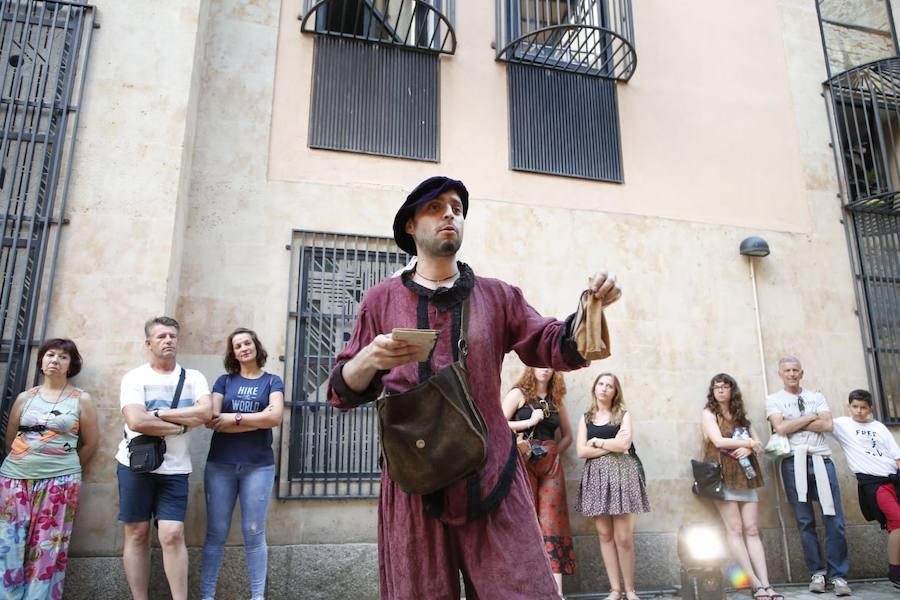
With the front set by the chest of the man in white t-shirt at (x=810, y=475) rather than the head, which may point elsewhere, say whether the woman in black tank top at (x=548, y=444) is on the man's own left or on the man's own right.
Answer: on the man's own right

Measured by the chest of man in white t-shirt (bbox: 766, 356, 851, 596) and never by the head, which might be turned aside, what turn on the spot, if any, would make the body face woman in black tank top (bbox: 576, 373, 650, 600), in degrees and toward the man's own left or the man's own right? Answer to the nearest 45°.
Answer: approximately 45° to the man's own right

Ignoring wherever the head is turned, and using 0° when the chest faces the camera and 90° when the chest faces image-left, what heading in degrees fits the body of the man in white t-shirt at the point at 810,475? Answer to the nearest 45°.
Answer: approximately 0°

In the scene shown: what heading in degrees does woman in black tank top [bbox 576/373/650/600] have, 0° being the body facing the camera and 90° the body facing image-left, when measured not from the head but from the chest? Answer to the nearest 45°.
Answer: approximately 0°

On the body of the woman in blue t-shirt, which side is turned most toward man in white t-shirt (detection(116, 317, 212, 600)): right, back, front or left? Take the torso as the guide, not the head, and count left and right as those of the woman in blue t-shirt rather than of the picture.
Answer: right

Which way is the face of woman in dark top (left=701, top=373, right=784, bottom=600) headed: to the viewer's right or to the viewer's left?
to the viewer's left

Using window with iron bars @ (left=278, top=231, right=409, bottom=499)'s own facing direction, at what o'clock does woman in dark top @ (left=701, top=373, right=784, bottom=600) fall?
The woman in dark top is roughly at 9 o'clock from the window with iron bars.

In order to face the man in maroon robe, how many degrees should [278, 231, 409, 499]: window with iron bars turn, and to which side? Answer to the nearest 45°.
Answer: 0° — it already faces them

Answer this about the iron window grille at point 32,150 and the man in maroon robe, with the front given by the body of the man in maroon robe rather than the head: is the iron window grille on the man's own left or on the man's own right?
on the man's own right
